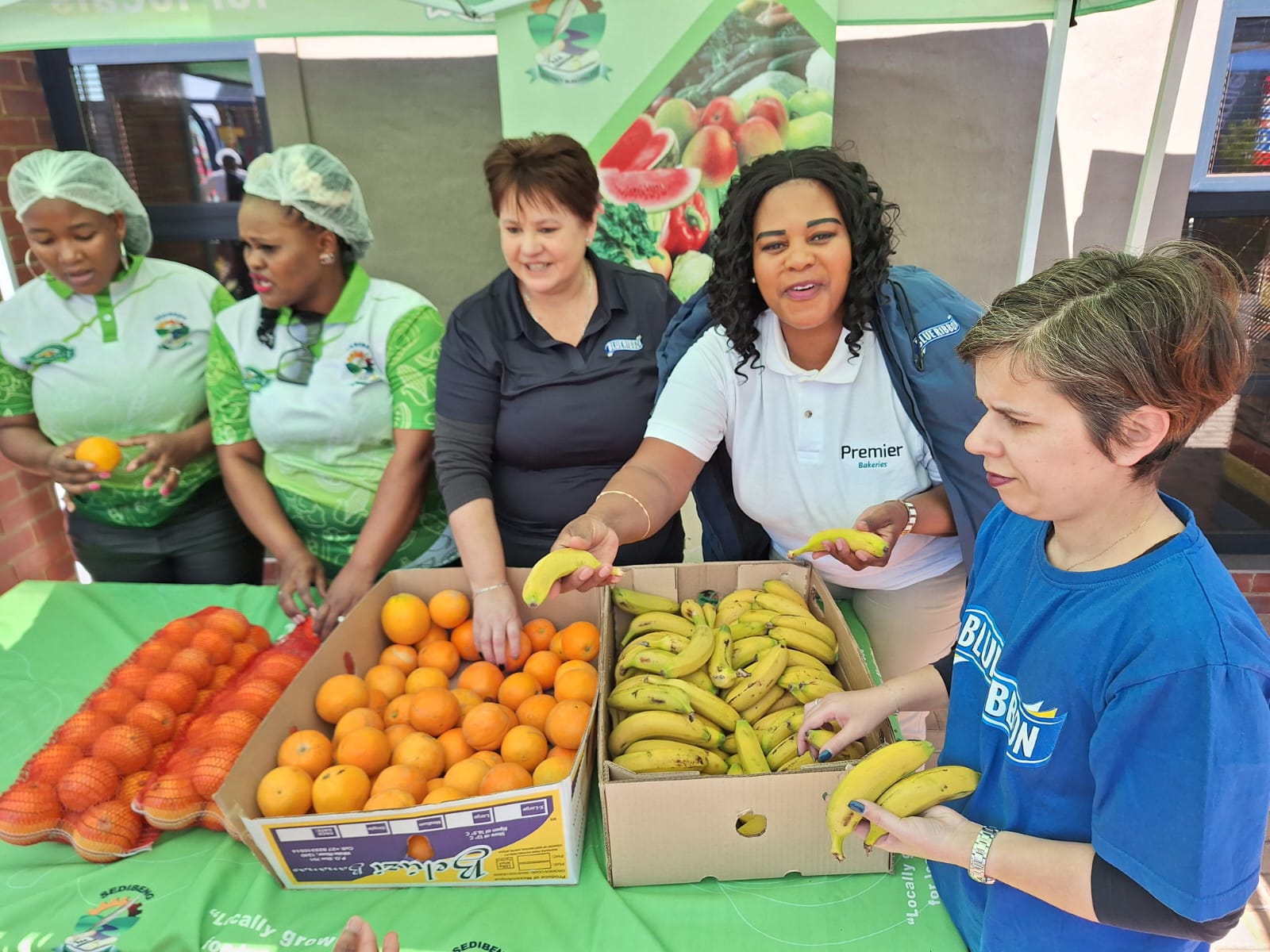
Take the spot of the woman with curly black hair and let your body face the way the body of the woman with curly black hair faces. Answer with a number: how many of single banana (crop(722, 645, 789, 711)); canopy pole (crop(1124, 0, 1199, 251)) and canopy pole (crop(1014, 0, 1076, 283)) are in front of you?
1

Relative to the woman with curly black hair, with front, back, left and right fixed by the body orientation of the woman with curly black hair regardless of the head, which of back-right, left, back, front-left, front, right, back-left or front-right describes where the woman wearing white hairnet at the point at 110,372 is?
right

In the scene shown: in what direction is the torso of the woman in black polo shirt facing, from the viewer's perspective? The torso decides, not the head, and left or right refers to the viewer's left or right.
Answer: facing the viewer

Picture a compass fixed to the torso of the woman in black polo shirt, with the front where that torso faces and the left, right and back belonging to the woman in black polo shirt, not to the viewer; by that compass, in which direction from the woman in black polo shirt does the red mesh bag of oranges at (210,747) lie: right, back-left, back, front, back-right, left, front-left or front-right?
front-right

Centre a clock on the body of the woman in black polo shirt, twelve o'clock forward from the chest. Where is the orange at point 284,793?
The orange is roughly at 1 o'clock from the woman in black polo shirt.

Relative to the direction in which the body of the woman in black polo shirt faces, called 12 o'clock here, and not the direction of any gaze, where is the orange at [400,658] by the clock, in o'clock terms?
The orange is roughly at 1 o'clock from the woman in black polo shirt.

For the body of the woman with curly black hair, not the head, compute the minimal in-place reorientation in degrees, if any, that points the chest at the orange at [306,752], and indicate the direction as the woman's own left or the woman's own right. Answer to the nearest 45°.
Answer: approximately 45° to the woman's own right

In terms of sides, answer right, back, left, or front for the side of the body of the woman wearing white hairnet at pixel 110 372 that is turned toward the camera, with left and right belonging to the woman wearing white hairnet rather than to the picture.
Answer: front

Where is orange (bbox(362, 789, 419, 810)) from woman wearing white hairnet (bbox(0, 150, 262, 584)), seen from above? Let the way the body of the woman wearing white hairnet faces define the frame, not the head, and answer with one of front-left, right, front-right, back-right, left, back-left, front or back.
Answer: front

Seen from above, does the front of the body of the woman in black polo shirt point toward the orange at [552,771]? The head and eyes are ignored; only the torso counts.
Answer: yes

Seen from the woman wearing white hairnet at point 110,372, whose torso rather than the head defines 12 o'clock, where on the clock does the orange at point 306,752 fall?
The orange is roughly at 12 o'clock from the woman wearing white hairnet.

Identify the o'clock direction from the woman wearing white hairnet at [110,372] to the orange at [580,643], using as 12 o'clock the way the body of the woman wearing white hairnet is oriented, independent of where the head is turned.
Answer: The orange is roughly at 11 o'clock from the woman wearing white hairnet.

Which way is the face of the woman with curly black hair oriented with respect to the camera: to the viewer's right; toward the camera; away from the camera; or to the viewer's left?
toward the camera

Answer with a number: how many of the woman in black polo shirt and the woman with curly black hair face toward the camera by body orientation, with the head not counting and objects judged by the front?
2

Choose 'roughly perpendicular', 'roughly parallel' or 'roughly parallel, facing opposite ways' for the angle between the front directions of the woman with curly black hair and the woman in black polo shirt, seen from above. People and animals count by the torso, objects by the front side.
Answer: roughly parallel

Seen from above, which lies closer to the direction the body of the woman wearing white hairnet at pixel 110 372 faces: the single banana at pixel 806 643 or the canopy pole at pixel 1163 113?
the single banana

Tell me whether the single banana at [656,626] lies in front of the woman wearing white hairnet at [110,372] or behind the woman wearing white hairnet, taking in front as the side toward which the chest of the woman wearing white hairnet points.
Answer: in front

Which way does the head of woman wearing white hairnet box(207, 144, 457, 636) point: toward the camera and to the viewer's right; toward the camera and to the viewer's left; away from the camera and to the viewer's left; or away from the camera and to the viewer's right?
toward the camera and to the viewer's left
